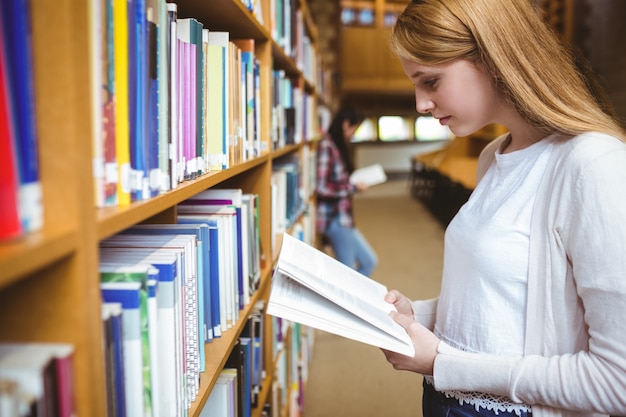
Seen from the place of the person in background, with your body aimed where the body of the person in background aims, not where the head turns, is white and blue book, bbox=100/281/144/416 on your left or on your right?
on your right

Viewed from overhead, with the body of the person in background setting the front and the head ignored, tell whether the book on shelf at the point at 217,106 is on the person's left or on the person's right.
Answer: on the person's right

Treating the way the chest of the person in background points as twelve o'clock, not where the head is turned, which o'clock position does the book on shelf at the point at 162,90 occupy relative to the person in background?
The book on shelf is roughly at 3 o'clock from the person in background.

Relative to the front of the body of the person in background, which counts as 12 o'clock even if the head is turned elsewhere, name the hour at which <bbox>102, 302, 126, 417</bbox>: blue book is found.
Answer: The blue book is roughly at 3 o'clock from the person in background.

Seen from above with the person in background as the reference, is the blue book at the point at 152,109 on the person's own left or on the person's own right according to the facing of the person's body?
on the person's own right

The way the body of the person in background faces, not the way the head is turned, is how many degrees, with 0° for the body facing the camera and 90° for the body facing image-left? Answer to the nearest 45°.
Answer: approximately 270°

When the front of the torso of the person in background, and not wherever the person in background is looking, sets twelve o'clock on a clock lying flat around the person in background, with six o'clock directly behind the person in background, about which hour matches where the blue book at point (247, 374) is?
The blue book is roughly at 3 o'clock from the person in background.

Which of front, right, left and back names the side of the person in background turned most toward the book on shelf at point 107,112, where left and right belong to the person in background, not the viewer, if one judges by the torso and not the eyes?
right

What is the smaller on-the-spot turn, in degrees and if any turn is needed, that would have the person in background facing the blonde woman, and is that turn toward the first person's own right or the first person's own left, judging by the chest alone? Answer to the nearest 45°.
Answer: approximately 90° to the first person's own right

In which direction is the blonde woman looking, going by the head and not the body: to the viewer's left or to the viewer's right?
to the viewer's left

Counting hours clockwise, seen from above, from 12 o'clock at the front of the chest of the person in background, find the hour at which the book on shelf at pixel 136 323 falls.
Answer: The book on shelf is roughly at 3 o'clock from the person in background.

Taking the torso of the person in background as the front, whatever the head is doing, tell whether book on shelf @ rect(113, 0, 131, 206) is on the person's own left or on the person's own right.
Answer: on the person's own right

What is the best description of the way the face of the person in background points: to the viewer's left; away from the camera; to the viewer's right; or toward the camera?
to the viewer's right
